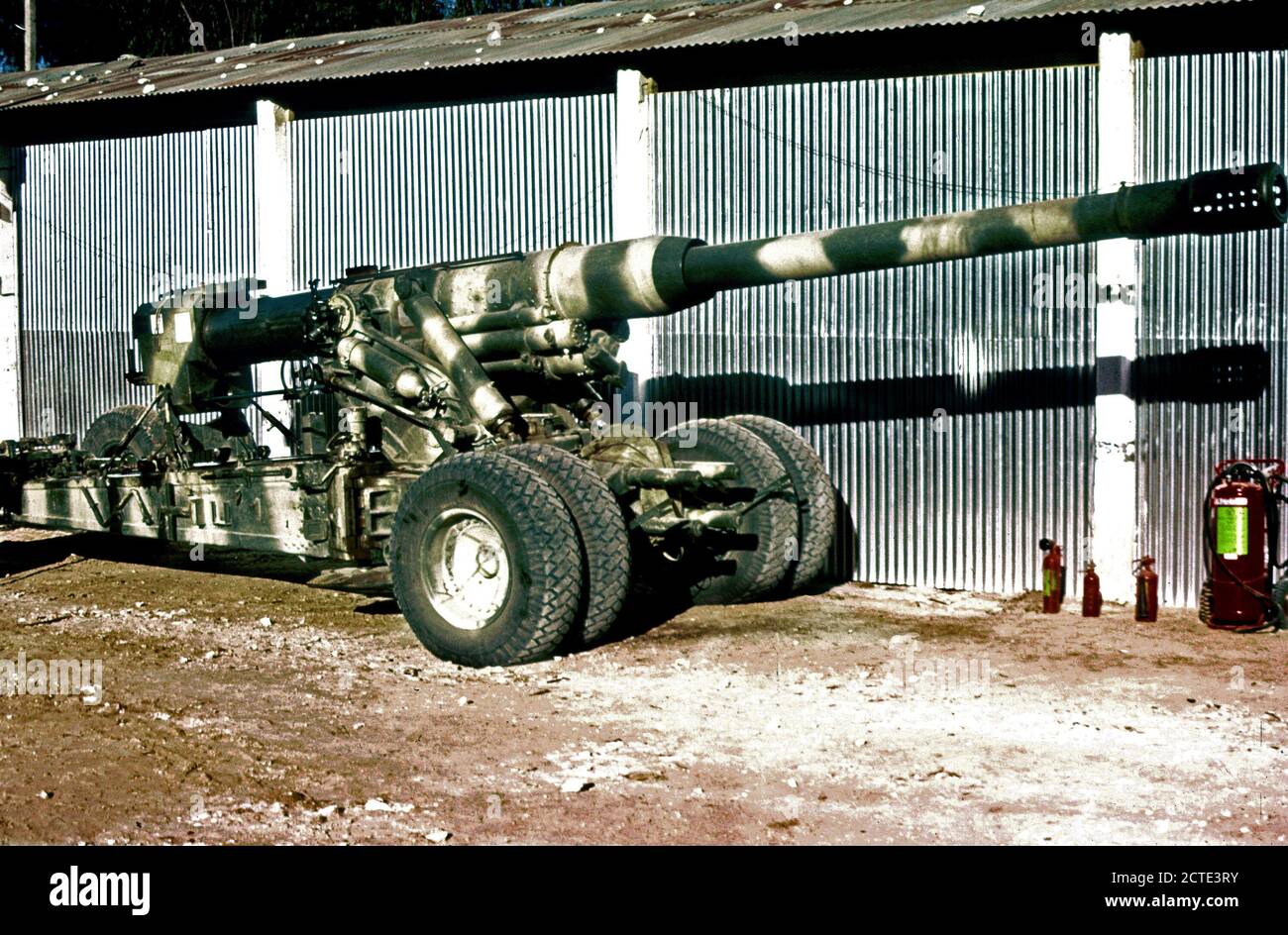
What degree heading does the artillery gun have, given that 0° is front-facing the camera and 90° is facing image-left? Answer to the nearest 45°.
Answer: approximately 315°

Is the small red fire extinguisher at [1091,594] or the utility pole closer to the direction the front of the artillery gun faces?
the small red fire extinguisher

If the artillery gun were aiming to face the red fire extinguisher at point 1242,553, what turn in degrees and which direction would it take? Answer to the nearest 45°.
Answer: approximately 45° to its left

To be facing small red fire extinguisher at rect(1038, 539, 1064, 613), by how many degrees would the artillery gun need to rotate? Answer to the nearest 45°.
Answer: approximately 45° to its left

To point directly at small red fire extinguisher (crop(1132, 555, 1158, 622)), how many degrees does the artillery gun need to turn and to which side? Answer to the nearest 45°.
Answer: approximately 45° to its left

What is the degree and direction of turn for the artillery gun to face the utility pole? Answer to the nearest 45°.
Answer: approximately 180°
